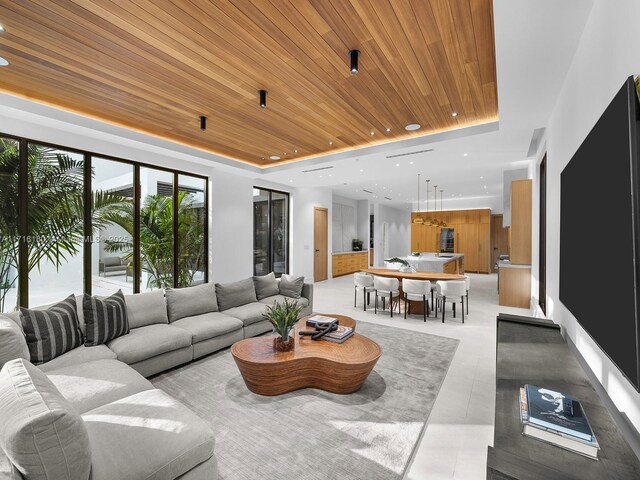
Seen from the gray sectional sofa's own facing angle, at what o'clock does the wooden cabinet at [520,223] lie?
The wooden cabinet is roughly at 10 o'clock from the gray sectional sofa.

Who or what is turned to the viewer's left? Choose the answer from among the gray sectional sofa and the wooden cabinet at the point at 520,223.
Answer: the wooden cabinet

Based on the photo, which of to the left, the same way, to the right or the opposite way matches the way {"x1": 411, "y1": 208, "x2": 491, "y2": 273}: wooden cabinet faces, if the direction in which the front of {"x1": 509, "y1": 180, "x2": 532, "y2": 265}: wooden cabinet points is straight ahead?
to the left

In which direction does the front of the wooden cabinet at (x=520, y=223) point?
to the viewer's left

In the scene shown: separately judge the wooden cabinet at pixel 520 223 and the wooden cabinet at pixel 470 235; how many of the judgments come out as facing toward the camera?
1

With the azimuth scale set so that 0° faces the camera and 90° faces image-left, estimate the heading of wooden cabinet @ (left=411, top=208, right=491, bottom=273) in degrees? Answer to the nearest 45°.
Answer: approximately 0°

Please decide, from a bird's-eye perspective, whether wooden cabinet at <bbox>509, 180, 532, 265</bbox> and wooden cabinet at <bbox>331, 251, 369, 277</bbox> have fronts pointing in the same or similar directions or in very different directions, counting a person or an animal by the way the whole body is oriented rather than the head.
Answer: very different directions

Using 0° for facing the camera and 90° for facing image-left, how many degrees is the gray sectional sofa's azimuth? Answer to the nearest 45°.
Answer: approximately 315°

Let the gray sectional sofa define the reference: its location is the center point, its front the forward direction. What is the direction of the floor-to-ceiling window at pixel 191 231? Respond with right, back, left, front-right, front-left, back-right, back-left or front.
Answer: back-left

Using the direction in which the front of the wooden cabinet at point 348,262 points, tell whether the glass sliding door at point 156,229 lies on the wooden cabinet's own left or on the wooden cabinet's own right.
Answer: on the wooden cabinet's own right

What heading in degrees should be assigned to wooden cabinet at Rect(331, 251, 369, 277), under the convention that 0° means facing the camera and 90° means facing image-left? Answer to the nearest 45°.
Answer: approximately 315°
